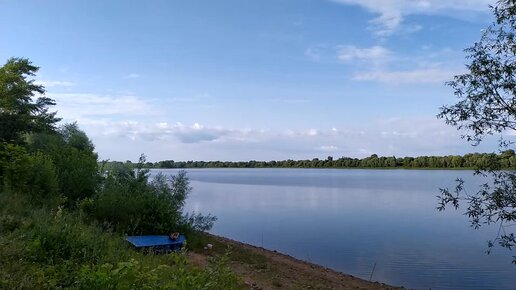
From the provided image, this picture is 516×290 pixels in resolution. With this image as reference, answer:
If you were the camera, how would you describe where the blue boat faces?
facing to the left of the viewer

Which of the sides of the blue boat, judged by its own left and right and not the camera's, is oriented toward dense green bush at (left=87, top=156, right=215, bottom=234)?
right

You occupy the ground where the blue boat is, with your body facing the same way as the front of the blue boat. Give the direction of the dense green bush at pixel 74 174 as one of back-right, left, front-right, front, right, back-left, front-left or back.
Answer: front-right
